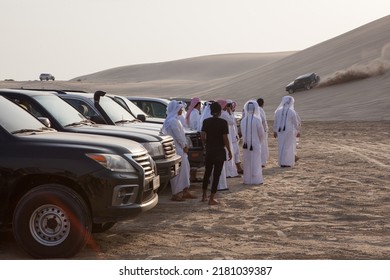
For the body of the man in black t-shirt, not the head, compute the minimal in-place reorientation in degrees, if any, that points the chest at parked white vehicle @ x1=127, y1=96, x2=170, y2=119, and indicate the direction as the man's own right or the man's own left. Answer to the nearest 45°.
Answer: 0° — they already face it

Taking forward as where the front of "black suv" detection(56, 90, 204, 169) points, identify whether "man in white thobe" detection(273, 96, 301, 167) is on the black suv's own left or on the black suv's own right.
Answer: on the black suv's own left

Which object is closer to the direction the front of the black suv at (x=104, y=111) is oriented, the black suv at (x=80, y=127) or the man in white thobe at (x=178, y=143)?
the man in white thobe

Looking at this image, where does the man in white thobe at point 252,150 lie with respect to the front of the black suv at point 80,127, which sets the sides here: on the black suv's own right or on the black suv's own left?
on the black suv's own left

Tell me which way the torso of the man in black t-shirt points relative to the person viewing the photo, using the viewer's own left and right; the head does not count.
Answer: facing away from the viewer

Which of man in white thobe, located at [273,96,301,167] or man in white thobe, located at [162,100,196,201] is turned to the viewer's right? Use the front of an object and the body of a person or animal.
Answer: man in white thobe, located at [162,100,196,201]

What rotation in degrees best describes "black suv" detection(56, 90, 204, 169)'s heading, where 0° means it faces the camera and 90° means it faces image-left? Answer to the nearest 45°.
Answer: approximately 315°

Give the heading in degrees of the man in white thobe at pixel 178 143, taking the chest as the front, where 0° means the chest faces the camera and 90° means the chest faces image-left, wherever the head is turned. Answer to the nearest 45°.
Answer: approximately 270°
